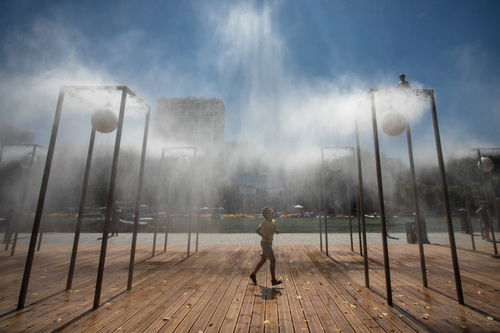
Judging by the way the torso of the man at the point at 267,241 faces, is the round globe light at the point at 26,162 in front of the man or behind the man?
behind

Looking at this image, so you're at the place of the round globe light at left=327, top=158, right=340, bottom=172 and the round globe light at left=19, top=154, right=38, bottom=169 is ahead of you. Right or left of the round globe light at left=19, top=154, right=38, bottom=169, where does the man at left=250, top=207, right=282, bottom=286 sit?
left

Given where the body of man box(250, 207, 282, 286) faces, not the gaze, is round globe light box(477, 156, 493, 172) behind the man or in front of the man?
in front

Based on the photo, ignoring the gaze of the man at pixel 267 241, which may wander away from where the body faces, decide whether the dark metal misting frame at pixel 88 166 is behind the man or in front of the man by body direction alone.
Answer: behind

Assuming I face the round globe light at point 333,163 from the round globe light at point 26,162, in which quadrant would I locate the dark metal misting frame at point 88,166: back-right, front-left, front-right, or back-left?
front-right

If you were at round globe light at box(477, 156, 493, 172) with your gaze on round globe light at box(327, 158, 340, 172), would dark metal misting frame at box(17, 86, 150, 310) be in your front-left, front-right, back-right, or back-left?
front-left
